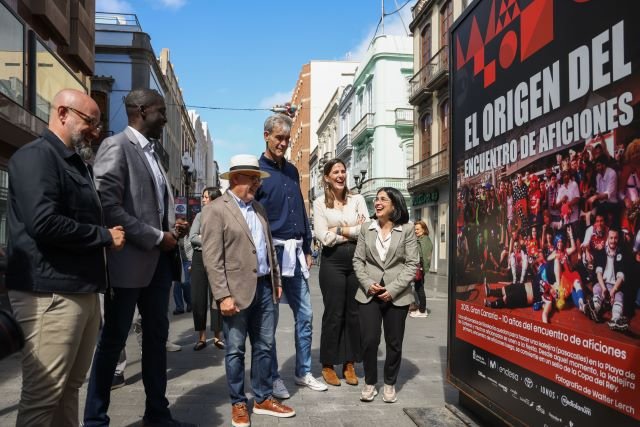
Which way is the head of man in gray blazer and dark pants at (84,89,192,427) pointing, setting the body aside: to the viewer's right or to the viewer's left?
to the viewer's right

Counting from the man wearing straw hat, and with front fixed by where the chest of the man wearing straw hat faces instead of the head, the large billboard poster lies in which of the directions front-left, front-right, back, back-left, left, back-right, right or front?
front

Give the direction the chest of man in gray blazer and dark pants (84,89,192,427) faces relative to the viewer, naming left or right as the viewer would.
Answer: facing to the right of the viewer

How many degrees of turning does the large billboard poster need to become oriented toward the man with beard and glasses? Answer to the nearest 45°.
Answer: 0° — it already faces them

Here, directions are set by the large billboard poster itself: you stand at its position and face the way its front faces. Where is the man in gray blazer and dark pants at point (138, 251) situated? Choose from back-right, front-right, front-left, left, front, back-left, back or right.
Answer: front-right

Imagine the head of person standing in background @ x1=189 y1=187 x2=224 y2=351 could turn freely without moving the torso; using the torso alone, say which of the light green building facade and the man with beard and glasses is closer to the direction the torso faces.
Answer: the man with beard and glasses

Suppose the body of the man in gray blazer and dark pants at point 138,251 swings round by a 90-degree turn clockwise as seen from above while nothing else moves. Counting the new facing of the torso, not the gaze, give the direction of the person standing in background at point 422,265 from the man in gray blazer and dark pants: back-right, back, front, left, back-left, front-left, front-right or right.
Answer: back-left

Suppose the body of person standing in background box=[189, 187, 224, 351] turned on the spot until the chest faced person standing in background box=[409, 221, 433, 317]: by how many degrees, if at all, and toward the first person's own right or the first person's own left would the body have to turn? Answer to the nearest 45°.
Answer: approximately 135° to the first person's own left

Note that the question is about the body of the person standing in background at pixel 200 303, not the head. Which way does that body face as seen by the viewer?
toward the camera

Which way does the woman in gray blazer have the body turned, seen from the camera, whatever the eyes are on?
toward the camera

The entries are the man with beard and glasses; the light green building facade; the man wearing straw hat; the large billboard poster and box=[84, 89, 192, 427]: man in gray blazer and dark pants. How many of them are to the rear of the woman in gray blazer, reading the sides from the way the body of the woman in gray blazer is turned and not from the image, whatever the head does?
1

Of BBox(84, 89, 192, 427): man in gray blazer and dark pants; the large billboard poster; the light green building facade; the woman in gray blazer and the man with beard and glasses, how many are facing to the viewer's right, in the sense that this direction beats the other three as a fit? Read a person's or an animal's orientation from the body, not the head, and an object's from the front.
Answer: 2

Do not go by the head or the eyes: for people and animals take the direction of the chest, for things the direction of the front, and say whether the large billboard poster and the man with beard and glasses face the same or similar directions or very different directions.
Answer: very different directions

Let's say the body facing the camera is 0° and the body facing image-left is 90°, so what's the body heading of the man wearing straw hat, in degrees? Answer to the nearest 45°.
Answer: approximately 315°

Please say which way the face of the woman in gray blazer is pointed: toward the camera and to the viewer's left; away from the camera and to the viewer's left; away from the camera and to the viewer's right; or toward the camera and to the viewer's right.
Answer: toward the camera and to the viewer's left
